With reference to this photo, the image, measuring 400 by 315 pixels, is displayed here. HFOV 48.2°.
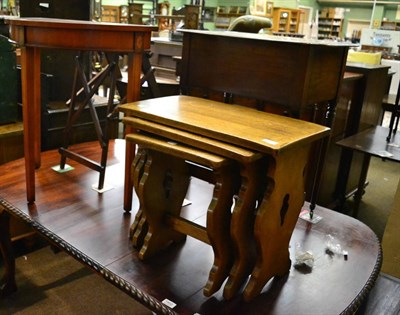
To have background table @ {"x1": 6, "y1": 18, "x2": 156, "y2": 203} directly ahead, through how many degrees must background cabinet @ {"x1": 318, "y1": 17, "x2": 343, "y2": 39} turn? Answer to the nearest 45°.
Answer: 0° — it already faces it

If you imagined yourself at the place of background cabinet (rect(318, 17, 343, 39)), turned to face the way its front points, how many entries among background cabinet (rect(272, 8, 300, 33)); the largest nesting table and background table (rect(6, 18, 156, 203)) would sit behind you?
0

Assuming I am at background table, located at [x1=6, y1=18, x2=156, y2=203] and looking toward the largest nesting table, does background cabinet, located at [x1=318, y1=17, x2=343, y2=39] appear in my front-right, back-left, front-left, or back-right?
back-left

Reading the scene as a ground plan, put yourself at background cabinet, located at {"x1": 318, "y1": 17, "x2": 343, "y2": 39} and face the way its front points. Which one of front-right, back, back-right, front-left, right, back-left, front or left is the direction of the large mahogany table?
front

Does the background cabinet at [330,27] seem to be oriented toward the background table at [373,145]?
yes

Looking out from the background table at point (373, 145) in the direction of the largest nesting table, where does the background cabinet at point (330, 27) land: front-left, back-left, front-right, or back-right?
back-right

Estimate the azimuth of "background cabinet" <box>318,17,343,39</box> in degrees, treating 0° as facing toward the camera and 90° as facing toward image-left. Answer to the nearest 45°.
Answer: approximately 0°

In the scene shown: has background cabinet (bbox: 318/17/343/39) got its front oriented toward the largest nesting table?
yes

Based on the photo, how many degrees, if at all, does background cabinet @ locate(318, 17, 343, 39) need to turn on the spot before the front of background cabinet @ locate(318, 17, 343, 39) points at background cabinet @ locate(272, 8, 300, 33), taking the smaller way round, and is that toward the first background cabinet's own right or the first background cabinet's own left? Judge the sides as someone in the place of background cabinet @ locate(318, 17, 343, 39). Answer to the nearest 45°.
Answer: approximately 45° to the first background cabinet's own right

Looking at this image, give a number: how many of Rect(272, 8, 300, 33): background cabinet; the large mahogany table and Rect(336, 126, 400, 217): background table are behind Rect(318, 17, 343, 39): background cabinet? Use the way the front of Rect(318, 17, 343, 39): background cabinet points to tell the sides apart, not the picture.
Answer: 0

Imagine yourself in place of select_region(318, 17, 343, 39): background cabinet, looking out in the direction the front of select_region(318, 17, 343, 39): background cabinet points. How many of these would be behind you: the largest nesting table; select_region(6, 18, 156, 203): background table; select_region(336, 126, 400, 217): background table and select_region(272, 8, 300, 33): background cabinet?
0
